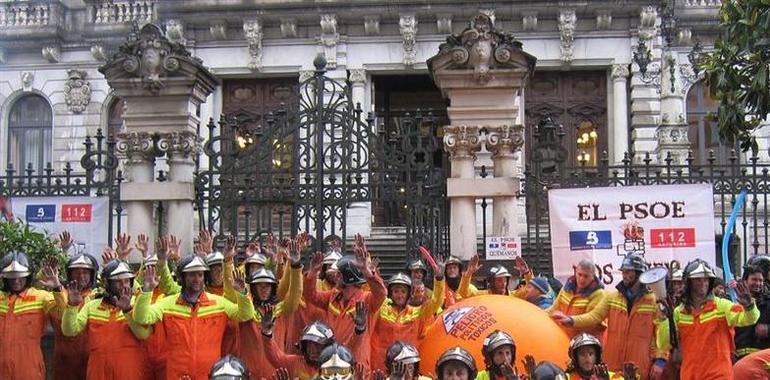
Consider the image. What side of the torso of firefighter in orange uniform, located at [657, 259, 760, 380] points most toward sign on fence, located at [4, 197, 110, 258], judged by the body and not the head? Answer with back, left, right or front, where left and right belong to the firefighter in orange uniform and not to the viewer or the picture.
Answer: right

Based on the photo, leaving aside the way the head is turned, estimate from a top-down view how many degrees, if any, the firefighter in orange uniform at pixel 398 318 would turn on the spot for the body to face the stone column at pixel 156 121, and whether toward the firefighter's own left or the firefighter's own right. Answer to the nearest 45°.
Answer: approximately 135° to the firefighter's own right

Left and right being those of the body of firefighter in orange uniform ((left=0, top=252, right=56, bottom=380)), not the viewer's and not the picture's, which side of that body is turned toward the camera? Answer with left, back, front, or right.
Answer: front

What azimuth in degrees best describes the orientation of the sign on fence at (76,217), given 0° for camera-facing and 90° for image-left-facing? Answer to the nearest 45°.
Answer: approximately 0°

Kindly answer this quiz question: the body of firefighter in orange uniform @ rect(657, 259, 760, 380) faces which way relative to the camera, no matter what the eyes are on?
toward the camera

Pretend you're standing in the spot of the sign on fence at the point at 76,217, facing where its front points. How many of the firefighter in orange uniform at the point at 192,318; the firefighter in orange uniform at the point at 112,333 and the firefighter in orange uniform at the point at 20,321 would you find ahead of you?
3

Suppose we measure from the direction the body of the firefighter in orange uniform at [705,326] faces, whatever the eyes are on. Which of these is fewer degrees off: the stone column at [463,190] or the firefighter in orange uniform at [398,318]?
the firefighter in orange uniform

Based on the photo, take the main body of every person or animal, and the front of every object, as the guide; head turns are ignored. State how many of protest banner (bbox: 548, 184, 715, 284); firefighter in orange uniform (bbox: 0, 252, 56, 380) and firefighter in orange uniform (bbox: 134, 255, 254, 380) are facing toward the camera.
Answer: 3

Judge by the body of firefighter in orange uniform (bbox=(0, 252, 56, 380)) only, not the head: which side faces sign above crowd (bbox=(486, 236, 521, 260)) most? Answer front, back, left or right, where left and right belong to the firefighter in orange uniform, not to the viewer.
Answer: left

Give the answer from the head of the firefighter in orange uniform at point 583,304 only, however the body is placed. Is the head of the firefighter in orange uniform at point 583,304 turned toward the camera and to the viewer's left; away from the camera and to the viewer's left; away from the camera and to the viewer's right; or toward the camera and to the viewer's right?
toward the camera and to the viewer's left

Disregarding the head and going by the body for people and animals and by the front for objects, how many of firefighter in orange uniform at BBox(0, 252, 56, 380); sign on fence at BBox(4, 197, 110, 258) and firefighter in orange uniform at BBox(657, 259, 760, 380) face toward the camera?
3

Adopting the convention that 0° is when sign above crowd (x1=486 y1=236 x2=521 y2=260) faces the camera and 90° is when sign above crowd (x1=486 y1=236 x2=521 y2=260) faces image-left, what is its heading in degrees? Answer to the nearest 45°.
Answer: approximately 0°

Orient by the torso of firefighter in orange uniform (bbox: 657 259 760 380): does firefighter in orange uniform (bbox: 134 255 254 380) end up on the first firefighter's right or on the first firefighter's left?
on the first firefighter's right
